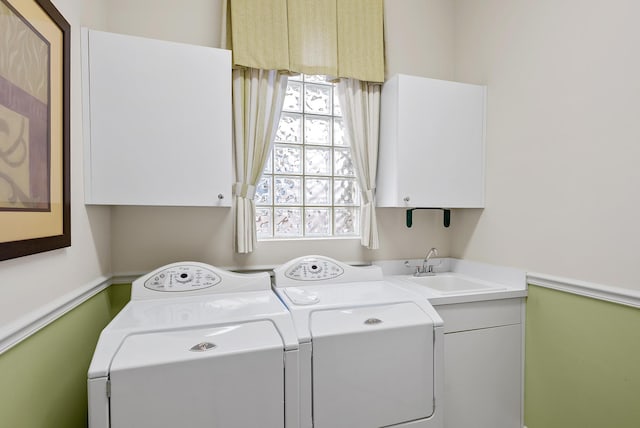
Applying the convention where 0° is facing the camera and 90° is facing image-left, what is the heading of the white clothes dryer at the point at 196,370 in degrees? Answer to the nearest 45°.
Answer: approximately 0°

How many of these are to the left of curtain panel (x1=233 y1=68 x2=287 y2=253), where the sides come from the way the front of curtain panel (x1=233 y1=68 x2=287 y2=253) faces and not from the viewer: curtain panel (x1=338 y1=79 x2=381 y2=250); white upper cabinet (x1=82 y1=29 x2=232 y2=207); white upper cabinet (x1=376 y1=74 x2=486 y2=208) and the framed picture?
2

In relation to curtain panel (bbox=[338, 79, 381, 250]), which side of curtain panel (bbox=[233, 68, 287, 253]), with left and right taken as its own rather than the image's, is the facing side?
left

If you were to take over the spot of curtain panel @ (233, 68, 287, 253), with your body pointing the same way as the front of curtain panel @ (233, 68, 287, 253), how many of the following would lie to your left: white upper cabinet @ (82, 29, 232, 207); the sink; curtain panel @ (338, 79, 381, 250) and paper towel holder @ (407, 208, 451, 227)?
3

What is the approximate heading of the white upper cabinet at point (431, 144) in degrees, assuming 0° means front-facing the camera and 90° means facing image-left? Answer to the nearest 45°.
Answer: approximately 315°

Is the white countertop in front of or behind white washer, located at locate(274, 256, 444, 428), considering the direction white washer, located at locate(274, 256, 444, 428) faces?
behind

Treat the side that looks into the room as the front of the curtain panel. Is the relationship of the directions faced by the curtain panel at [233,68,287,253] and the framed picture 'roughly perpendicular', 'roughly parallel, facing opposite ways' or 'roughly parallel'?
roughly perpendicular

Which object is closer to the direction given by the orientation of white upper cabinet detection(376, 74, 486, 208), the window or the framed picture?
the framed picture
